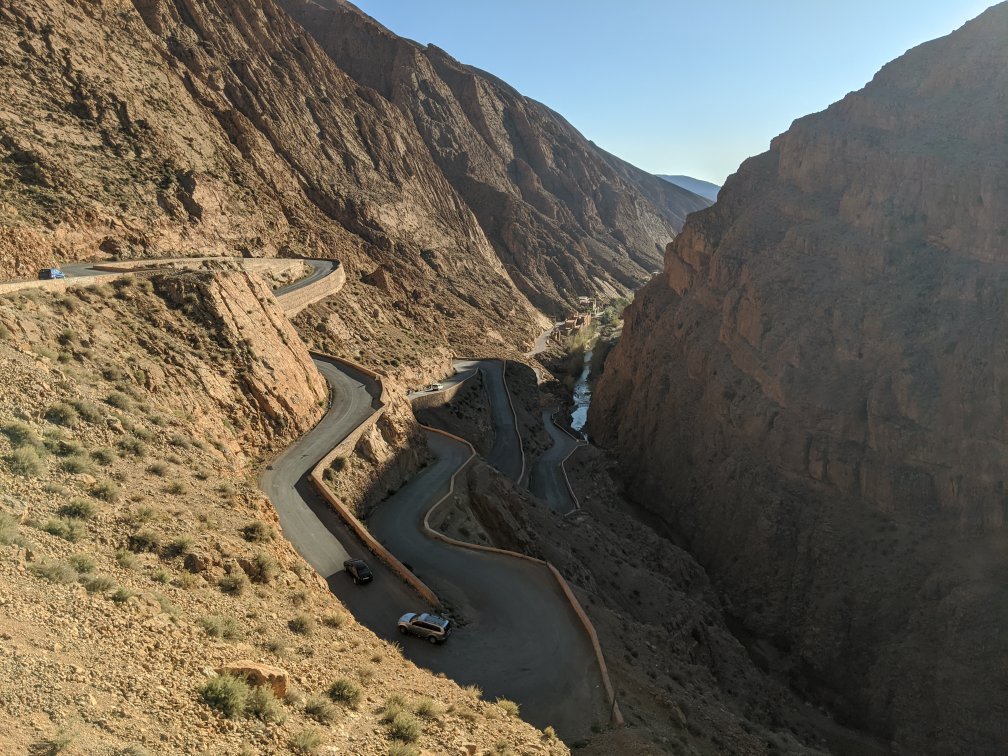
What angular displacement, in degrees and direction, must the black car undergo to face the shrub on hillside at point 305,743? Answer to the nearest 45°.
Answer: approximately 45° to its right

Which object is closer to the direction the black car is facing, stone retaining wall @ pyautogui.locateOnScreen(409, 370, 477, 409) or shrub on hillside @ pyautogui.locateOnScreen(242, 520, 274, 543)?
the shrub on hillside

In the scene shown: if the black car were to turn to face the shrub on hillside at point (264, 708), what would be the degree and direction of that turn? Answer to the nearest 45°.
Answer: approximately 45° to its right

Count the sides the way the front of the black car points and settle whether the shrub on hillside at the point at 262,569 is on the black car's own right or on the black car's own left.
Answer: on the black car's own right

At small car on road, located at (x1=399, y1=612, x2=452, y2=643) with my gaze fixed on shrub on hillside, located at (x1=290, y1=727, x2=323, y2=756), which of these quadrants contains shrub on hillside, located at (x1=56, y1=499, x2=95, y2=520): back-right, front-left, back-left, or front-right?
front-right

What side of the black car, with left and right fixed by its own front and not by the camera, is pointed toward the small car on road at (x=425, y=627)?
front

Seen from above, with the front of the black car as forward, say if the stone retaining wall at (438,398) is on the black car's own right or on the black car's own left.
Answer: on the black car's own left

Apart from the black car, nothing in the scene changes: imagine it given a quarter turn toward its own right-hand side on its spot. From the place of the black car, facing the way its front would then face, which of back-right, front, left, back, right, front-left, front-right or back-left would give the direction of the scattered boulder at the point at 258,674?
front-left

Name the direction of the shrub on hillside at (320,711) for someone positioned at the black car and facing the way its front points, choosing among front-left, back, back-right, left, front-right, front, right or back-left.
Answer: front-right
